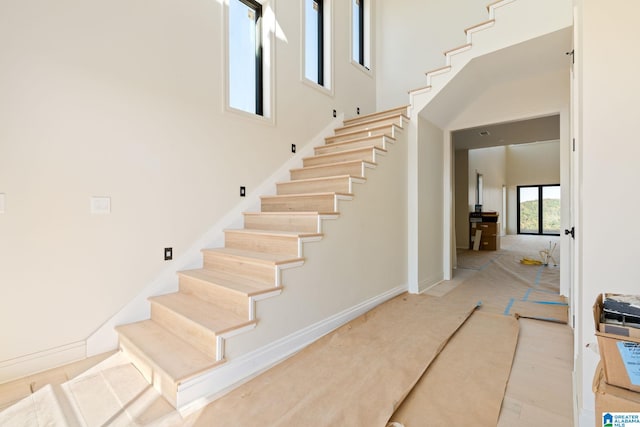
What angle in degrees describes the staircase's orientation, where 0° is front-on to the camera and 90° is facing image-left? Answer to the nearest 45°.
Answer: approximately 45°

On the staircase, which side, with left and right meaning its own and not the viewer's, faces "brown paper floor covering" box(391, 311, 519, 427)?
left

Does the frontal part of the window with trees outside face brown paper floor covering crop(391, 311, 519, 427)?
yes

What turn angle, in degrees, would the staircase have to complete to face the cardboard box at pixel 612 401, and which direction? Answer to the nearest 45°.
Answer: approximately 90° to its left

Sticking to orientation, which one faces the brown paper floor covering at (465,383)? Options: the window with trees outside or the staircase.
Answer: the window with trees outside

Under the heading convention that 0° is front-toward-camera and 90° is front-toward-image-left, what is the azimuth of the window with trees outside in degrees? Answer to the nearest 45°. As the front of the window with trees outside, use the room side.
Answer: approximately 0°

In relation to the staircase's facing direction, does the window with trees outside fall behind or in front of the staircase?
behind
